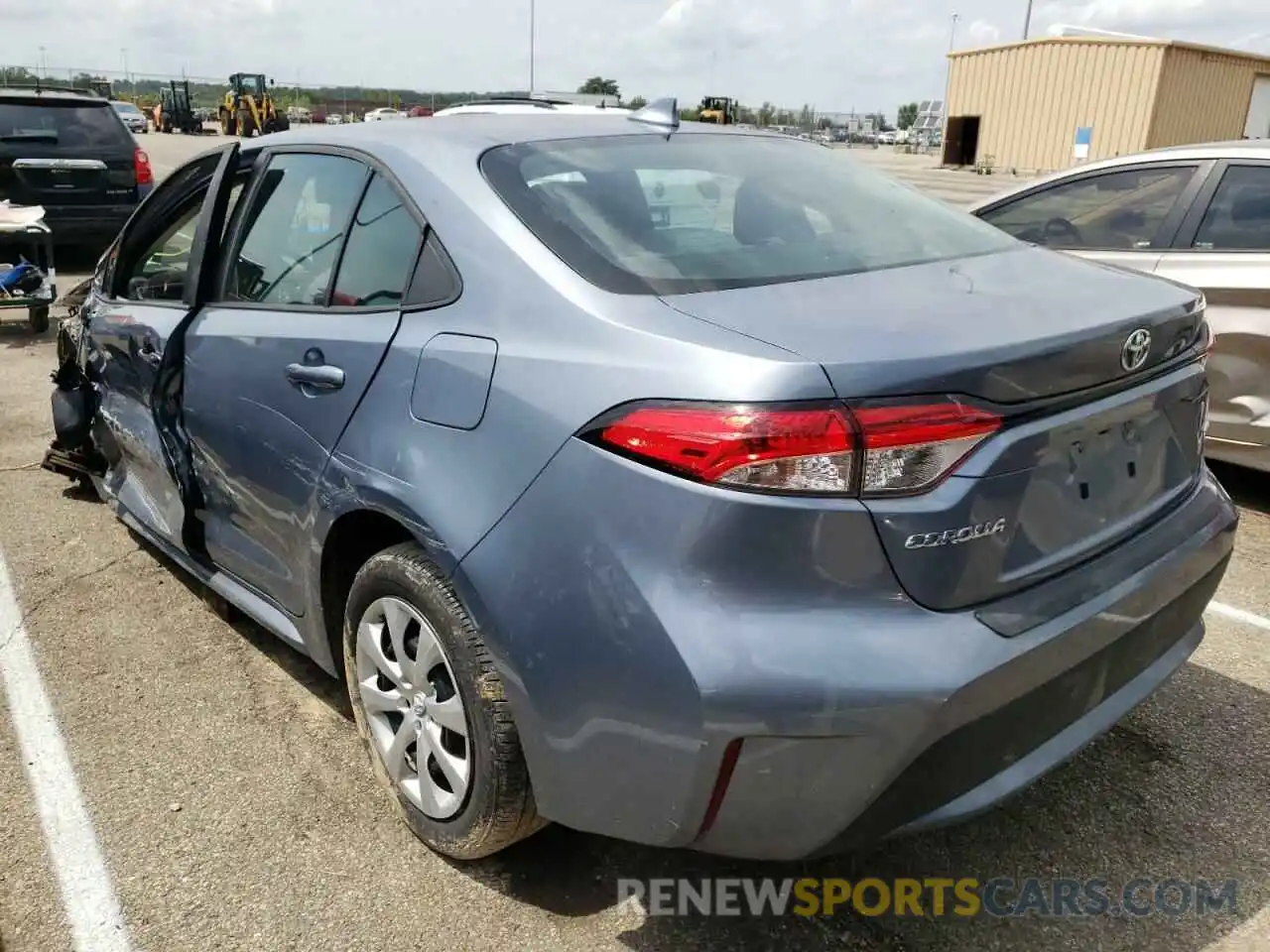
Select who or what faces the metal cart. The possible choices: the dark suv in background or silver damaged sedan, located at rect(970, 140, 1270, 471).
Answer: the silver damaged sedan

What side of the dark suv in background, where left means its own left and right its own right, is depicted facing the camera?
back

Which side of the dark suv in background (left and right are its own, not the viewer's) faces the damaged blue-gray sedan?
back

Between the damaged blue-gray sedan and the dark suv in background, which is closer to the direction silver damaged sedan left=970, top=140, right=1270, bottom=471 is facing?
the dark suv in background

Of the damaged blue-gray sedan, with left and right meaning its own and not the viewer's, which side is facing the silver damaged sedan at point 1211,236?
right

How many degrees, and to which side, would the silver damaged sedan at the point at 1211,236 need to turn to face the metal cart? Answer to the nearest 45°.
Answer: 0° — it already faces it

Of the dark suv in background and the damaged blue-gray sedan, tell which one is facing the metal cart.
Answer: the damaged blue-gray sedan

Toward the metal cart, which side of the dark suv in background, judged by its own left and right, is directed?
back

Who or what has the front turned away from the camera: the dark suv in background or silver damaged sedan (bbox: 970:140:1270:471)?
the dark suv in background

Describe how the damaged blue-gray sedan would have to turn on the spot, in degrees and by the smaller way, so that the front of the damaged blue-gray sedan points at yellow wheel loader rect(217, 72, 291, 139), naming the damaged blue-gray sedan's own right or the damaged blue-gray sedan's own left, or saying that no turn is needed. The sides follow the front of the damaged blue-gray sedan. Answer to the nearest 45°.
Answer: approximately 45° to the damaged blue-gray sedan's own right

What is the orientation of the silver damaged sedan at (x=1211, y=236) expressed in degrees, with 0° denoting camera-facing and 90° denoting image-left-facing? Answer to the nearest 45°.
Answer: approximately 90°

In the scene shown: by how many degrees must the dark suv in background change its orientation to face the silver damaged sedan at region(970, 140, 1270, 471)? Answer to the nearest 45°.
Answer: approximately 135° to its right

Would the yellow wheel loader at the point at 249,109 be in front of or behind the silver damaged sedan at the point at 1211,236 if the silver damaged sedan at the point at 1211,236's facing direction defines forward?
in front
